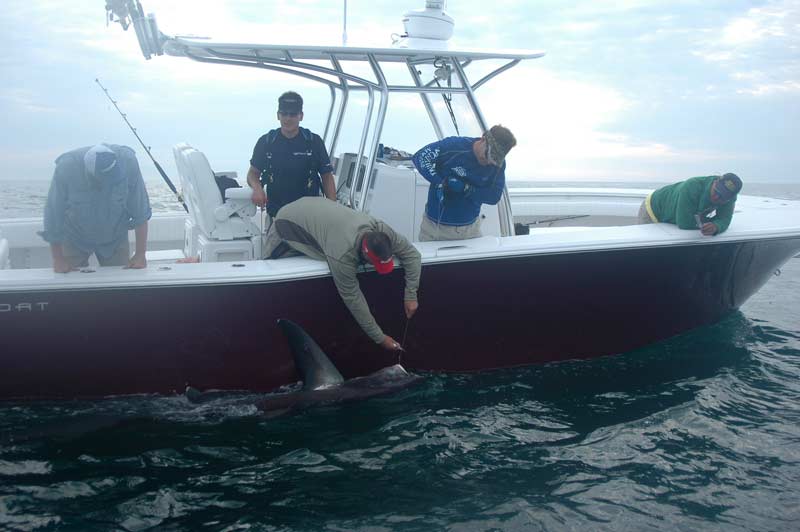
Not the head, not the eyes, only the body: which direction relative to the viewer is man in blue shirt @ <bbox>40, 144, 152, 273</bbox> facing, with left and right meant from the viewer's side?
facing the viewer

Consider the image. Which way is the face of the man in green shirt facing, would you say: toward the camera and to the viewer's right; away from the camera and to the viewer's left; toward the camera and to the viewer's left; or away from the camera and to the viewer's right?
toward the camera and to the viewer's right

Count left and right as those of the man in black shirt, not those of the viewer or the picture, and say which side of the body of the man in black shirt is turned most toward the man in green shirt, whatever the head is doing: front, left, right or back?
left

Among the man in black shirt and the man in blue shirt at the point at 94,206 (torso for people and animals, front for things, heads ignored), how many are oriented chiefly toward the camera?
2

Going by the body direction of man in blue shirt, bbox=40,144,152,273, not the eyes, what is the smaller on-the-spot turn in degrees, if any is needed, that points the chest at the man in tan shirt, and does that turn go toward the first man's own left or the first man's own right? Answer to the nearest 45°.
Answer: approximately 90° to the first man's own left

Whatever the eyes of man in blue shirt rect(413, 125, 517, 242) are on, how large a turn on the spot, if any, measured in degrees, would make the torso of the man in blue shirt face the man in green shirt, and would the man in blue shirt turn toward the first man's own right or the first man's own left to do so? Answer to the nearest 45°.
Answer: approximately 45° to the first man's own left

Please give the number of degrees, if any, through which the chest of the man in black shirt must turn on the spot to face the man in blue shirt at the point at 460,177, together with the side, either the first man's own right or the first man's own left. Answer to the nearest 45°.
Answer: approximately 90° to the first man's own left

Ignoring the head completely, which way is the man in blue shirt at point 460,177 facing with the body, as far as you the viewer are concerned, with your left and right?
facing the viewer and to the right of the viewer

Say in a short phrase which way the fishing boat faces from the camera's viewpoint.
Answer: facing to the right of the viewer

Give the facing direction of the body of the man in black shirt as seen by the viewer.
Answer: toward the camera

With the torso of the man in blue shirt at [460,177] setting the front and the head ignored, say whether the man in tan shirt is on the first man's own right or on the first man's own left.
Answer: on the first man's own right
